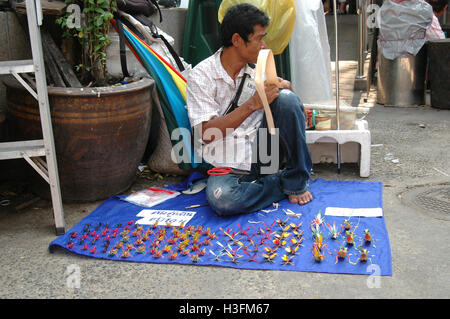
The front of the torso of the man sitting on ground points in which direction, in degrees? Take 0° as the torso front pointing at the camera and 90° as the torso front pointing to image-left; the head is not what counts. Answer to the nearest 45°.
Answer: approximately 315°

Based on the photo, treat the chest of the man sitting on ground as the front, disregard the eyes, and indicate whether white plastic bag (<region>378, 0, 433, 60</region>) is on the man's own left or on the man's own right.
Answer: on the man's own left

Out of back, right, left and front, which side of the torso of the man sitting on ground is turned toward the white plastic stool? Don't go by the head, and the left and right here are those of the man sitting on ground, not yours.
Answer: left

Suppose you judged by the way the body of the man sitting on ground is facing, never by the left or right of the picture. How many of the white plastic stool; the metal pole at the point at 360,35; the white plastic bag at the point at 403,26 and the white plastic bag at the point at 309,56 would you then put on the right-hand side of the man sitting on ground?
0

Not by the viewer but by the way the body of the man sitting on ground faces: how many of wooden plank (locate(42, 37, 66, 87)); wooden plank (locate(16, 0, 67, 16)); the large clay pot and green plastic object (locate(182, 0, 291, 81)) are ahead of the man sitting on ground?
0

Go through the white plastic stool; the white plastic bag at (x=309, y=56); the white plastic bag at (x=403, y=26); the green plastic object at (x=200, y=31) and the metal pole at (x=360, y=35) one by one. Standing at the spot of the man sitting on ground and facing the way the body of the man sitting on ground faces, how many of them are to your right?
0

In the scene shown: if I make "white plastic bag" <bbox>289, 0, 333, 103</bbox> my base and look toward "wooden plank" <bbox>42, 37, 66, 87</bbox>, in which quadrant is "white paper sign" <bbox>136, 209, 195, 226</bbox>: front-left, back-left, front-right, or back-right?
front-left

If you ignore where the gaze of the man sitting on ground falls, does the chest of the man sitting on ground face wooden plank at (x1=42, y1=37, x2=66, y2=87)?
no

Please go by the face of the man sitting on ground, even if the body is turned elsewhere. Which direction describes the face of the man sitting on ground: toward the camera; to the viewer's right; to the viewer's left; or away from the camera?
to the viewer's right
